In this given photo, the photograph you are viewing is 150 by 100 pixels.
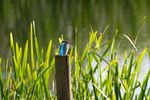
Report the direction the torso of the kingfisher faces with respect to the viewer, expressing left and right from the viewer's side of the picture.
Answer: facing away from the viewer and to the right of the viewer
